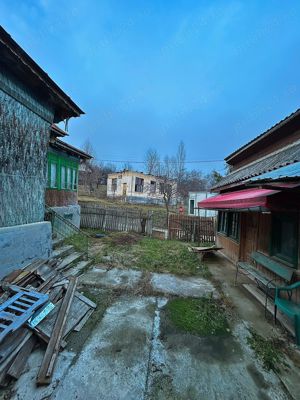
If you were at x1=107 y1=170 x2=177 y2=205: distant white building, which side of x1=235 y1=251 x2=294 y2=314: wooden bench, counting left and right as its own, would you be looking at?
right

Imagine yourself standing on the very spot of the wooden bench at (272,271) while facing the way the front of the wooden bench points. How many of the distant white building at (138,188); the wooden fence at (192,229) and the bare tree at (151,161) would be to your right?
3

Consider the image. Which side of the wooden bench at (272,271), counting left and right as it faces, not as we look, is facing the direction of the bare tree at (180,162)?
right

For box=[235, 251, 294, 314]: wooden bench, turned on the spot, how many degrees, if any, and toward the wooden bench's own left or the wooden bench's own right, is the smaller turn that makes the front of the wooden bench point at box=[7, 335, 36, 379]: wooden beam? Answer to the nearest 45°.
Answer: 0° — it already faces it

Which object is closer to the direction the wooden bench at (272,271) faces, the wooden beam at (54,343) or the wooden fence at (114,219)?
the wooden beam

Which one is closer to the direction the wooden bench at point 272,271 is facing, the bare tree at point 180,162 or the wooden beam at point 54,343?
the wooden beam

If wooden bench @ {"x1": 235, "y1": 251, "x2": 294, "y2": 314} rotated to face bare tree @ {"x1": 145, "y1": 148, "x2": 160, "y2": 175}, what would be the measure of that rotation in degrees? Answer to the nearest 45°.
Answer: approximately 90° to its right

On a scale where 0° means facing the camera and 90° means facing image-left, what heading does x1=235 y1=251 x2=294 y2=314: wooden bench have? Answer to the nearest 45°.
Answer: approximately 45°
